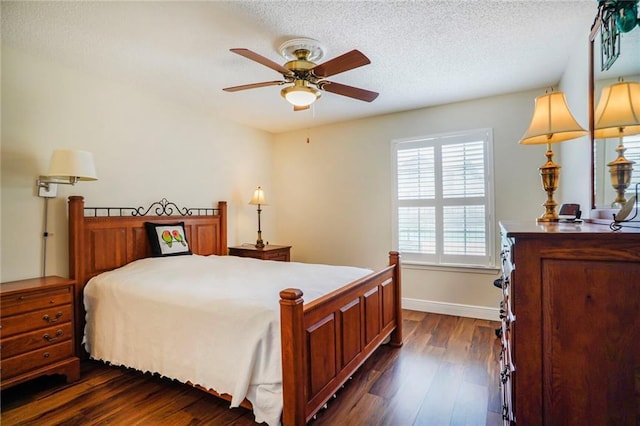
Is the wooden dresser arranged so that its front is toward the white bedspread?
yes

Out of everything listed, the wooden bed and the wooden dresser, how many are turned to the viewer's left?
1

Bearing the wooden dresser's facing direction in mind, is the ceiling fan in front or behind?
in front

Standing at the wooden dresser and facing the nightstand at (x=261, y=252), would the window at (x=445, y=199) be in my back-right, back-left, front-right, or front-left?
front-right

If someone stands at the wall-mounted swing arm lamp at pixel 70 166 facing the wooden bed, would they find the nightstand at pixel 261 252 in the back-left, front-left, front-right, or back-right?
front-left

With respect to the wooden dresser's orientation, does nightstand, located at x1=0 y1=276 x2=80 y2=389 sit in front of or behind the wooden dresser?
in front

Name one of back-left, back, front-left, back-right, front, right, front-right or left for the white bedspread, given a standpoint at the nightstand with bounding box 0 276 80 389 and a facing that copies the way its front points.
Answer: front

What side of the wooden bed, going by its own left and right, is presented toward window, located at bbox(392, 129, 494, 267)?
left

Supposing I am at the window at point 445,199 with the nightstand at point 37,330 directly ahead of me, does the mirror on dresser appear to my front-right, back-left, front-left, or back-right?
front-left

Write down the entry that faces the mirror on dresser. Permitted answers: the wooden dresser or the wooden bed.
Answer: the wooden bed

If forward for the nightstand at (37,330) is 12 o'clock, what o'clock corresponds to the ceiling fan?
The ceiling fan is roughly at 12 o'clock from the nightstand.

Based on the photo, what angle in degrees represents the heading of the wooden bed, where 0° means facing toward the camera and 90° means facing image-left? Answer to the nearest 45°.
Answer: approximately 315°

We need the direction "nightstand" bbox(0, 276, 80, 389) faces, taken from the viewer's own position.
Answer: facing the viewer and to the right of the viewer

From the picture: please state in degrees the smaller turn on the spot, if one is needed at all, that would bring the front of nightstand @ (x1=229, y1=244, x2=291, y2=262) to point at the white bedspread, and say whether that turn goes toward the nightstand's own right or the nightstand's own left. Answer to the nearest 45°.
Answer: approximately 45° to the nightstand's own right

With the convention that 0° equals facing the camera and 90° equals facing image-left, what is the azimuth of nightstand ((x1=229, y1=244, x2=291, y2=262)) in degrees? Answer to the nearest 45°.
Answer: approximately 315°

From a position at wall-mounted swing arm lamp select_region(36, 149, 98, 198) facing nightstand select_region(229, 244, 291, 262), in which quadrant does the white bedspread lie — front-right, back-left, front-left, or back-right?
front-right

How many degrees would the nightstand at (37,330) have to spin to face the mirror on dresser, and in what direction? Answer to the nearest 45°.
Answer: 0° — it already faces it

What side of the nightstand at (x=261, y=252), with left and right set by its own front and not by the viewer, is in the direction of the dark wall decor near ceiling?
front

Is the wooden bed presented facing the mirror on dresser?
yes

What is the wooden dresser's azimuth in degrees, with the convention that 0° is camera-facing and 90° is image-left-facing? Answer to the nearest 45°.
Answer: approximately 90°

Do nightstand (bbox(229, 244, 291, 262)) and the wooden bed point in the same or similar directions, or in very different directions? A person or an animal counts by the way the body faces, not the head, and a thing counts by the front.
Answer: same or similar directions
